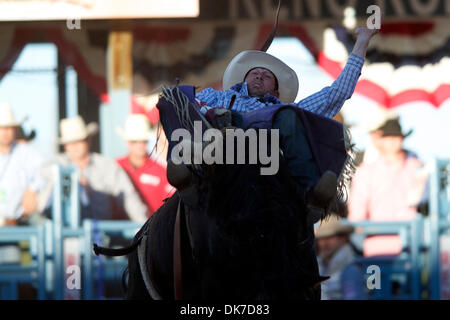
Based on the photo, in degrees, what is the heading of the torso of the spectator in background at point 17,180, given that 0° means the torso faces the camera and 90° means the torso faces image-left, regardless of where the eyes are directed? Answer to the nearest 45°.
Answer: approximately 0°

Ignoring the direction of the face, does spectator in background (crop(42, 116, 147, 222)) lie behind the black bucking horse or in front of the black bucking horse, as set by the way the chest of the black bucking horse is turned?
behind

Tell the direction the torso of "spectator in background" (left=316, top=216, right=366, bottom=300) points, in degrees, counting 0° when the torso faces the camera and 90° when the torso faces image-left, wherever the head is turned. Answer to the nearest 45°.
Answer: approximately 45°

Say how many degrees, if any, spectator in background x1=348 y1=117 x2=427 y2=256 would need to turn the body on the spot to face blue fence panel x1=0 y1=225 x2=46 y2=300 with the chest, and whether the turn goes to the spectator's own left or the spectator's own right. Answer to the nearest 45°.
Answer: approximately 90° to the spectator's own right

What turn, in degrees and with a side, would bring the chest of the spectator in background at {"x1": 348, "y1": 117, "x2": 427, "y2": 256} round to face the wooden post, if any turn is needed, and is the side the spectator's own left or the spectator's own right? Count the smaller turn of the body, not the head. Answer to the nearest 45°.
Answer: approximately 90° to the spectator's own right

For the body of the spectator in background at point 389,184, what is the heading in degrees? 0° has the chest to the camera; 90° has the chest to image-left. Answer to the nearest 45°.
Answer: approximately 0°

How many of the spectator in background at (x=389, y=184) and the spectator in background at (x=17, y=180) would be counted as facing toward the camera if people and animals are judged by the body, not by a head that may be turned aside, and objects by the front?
2
